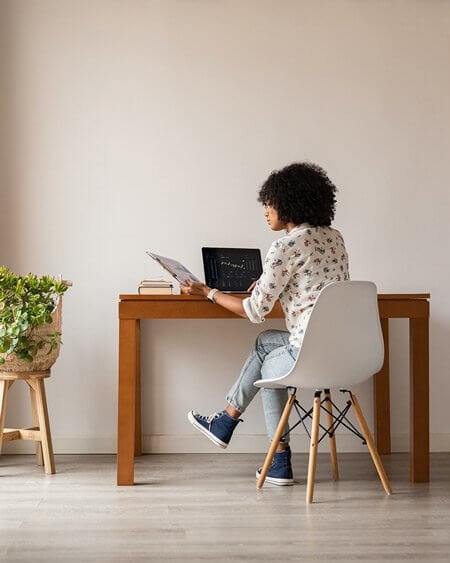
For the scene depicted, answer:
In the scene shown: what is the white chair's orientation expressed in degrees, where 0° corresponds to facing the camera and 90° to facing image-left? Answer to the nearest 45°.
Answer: approximately 135°

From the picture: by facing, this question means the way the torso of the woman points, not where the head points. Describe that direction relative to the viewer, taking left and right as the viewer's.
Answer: facing away from the viewer and to the left of the viewer

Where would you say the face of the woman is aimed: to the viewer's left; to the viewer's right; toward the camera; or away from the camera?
to the viewer's left

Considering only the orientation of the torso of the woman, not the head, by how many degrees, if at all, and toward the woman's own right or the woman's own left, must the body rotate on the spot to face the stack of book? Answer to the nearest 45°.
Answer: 0° — they already face it

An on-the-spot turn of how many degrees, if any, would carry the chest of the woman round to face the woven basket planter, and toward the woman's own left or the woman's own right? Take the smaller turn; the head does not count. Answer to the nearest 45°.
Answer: approximately 45° to the woman's own left

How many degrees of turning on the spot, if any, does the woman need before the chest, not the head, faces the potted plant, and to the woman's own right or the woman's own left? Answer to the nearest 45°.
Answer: approximately 45° to the woman's own left
